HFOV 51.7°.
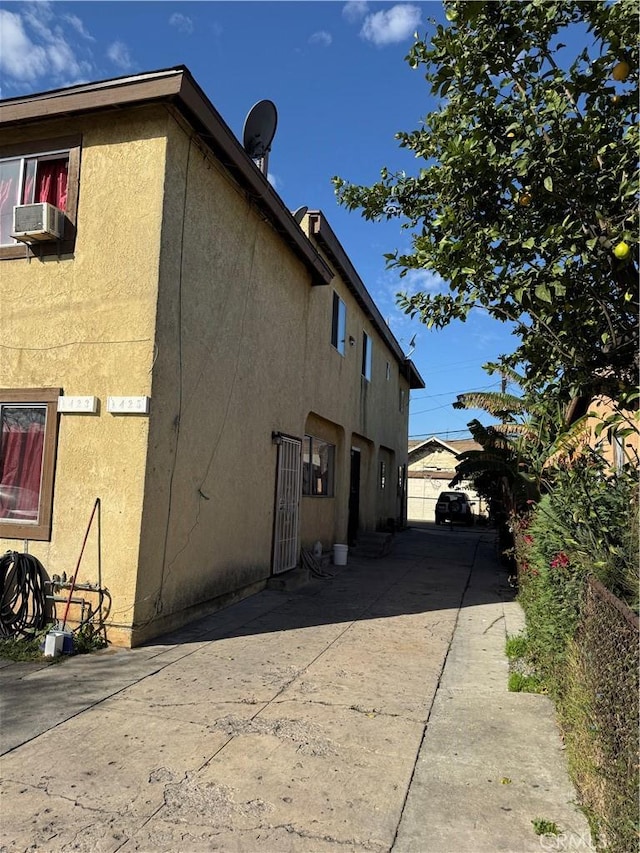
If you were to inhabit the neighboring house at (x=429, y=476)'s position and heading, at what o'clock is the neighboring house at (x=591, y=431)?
the neighboring house at (x=591, y=431) is roughly at 12 o'clock from the neighboring house at (x=429, y=476).

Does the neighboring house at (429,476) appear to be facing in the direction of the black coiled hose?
yes

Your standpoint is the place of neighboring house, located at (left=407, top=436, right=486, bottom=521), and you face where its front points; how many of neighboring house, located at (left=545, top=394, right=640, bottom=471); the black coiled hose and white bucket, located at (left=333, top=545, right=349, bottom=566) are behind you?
0

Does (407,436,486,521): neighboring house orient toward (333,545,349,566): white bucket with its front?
yes

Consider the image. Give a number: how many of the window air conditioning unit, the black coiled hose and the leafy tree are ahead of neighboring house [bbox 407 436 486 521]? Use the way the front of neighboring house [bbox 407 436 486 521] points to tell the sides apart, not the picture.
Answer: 3

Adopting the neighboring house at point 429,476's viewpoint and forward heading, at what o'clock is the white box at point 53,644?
The white box is roughly at 12 o'clock from the neighboring house.

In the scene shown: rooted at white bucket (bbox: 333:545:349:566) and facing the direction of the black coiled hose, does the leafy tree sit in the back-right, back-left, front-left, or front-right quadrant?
front-left

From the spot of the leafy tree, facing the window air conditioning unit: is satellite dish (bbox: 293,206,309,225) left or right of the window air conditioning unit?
right

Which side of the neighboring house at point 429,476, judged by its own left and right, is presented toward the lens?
front

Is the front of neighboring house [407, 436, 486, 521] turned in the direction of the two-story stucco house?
yes

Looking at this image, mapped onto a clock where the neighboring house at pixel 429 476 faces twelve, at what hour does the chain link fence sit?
The chain link fence is roughly at 12 o'clock from the neighboring house.

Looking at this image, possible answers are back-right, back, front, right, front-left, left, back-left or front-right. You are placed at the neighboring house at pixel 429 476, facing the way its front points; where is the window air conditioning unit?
front
